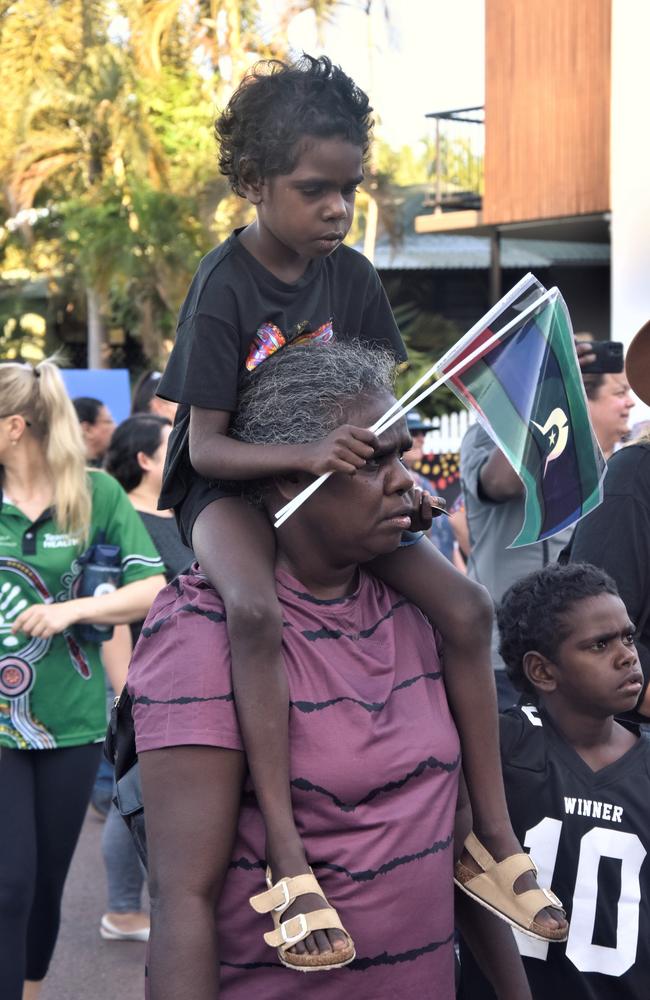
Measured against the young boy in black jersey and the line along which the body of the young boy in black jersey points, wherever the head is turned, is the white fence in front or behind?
behind

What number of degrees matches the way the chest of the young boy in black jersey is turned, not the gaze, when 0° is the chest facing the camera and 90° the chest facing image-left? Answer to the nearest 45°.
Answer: approximately 315°

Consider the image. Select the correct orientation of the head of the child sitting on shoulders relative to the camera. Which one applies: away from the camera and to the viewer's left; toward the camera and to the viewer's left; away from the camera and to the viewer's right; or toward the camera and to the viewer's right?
toward the camera and to the viewer's right

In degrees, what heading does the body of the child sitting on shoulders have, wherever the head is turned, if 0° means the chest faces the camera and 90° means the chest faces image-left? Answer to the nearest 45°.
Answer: approximately 315°

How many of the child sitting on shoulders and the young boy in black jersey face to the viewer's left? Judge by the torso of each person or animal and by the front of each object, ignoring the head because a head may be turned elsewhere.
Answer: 0

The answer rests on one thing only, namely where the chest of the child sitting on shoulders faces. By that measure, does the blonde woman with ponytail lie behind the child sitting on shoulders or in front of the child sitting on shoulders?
behind

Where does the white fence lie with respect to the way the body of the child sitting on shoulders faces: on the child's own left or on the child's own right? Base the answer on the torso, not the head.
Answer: on the child's own left

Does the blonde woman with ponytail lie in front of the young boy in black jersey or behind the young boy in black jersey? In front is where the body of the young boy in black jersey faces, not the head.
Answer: behind
